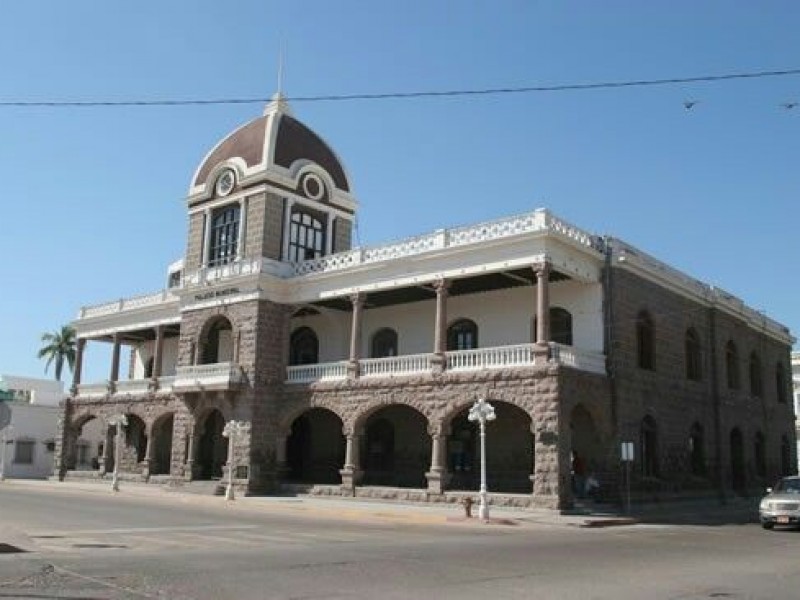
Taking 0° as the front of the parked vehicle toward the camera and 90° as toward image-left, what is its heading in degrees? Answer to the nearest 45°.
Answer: approximately 45°

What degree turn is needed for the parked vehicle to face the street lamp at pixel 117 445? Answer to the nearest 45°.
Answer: approximately 45° to its right

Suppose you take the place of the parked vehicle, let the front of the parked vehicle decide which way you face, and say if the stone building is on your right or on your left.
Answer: on your right

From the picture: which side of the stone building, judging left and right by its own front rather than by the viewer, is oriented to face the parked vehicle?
left

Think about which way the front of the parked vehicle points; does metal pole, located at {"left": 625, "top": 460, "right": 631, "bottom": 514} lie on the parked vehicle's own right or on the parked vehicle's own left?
on the parked vehicle's own right

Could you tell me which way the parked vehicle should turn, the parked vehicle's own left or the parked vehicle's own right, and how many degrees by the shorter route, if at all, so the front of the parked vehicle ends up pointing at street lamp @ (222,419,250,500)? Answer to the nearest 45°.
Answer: approximately 45° to the parked vehicle's own right

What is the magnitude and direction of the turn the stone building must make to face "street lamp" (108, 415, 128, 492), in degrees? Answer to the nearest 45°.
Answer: approximately 45° to its right

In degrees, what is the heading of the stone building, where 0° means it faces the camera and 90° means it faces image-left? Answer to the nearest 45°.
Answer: approximately 45°
